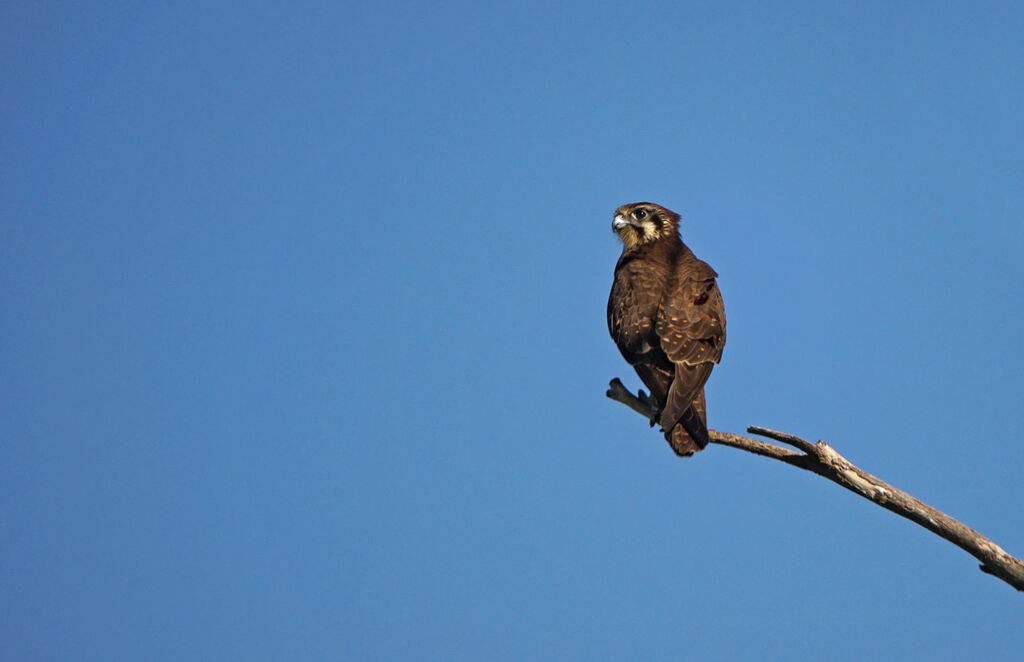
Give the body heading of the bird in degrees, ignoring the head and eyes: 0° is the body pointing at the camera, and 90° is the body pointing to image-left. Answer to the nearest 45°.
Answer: approximately 135°
